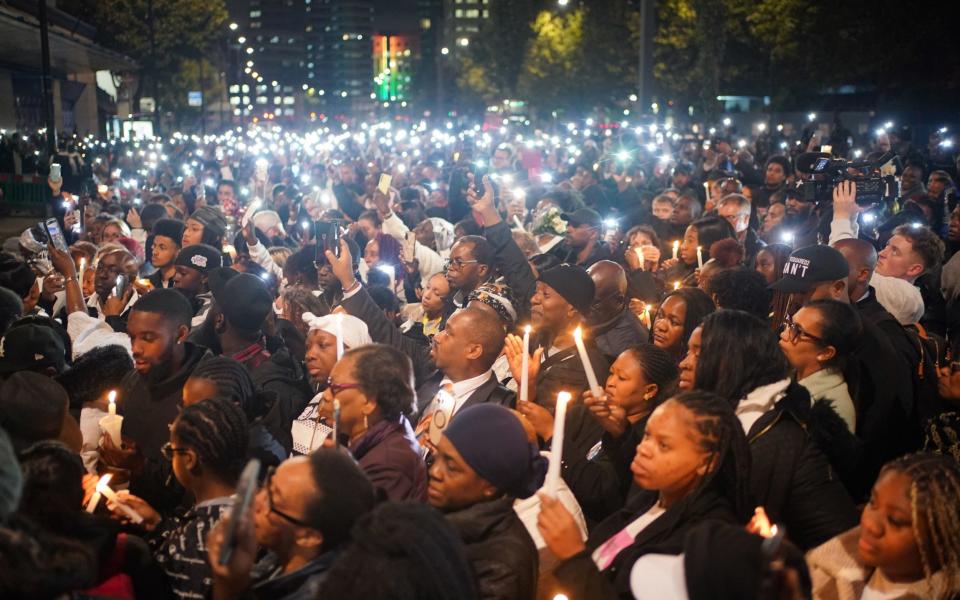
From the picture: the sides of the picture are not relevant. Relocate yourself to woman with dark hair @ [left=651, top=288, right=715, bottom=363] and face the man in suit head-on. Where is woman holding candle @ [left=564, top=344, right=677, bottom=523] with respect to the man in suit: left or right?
left

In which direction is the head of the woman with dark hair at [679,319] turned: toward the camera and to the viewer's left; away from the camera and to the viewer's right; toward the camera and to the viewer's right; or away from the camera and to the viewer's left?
toward the camera and to the viewer's left

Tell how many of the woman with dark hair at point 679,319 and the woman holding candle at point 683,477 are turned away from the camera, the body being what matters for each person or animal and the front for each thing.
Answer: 0

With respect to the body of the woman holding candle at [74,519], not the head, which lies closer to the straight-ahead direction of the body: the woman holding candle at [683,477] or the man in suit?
the man in suit

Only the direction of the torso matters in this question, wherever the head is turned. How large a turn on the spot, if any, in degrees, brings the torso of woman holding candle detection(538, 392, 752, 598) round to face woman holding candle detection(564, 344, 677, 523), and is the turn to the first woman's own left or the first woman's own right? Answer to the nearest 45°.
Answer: approximately 135° to the first woman's own right

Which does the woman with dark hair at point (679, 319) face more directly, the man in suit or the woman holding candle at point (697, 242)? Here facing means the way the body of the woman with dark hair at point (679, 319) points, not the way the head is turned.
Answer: the man in suit

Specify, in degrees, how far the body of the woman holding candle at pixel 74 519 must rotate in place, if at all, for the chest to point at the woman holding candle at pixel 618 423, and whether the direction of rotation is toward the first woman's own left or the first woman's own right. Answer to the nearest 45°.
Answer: approximately 45° to the first woman's own right

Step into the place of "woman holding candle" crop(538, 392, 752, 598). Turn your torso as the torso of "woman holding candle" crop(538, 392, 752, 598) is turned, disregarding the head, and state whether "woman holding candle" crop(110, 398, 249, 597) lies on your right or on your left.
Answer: on your right

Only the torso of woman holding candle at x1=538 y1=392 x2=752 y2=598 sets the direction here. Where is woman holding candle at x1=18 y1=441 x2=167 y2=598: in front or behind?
in front

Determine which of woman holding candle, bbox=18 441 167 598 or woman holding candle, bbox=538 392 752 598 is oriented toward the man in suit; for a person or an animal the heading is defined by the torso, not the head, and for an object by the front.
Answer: woman holding candle, bbox=18 441 167 598
